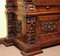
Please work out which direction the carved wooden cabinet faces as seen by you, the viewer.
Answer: facing the viewer and to the right of the viewer
